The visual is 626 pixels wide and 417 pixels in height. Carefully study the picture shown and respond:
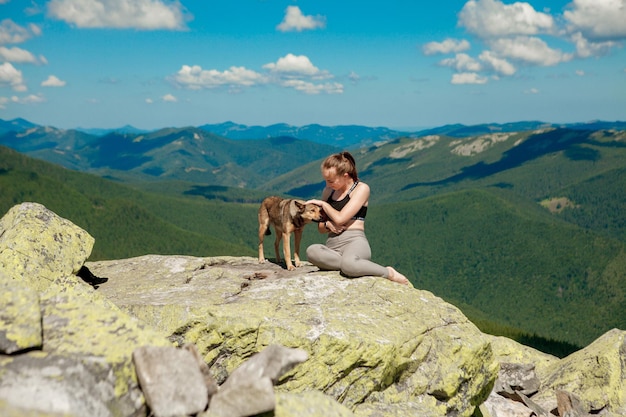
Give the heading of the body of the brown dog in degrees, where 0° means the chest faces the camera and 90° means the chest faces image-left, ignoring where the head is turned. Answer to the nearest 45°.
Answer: approximately 315°

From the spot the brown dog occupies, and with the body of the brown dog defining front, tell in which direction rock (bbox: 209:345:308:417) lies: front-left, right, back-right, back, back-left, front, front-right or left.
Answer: front-right

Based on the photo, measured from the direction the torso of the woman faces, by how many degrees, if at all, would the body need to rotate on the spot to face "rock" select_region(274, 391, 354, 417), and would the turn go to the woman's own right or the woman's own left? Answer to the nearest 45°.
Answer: approximately 45° to the woman's own left

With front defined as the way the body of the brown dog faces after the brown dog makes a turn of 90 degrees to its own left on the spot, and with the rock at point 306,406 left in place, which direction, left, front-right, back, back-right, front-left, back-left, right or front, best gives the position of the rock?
back-right

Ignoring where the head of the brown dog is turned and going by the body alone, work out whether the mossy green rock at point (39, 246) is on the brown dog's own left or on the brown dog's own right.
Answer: on the brown dog's own right

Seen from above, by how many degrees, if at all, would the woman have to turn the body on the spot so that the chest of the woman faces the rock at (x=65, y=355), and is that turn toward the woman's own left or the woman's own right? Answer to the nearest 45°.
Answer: approximately 45° to the woman's own left
